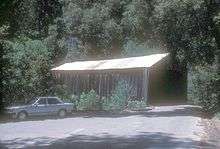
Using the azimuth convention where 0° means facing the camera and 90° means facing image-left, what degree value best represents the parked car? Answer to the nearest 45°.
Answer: approximately 90°

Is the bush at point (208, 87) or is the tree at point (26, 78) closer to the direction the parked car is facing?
the tree

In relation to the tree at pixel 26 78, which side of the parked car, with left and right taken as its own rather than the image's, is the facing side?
right

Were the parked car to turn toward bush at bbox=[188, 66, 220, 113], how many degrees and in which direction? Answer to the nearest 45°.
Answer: approximately 180°

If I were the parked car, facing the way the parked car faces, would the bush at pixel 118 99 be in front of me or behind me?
behind

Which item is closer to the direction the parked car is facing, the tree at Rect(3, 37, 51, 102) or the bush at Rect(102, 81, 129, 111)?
the tree

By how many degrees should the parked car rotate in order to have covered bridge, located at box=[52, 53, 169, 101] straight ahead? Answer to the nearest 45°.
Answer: approximately 135° to its right
